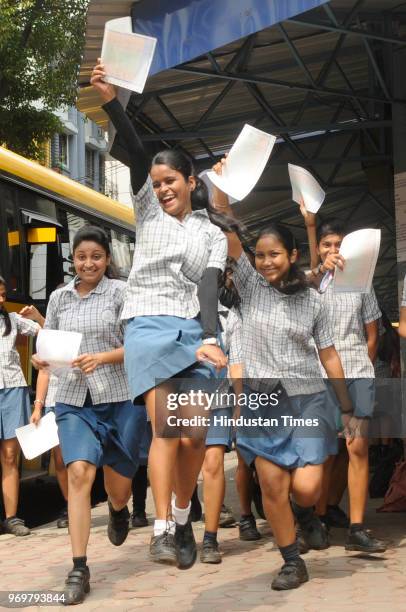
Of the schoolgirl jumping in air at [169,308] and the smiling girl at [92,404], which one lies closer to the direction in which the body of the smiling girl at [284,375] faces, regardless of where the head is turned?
the schoolgirl jumping in air

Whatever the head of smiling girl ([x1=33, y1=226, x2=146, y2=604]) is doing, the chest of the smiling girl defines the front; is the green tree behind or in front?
behind

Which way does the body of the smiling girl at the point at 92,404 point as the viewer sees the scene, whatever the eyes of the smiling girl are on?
toward the camera

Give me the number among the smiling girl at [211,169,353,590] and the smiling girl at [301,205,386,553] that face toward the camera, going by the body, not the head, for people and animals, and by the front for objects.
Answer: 2

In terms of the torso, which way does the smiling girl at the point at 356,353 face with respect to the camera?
toward the camera

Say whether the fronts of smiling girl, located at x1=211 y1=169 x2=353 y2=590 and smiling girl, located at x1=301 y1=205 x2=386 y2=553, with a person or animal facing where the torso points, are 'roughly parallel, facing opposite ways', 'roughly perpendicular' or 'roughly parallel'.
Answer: roughly parallel

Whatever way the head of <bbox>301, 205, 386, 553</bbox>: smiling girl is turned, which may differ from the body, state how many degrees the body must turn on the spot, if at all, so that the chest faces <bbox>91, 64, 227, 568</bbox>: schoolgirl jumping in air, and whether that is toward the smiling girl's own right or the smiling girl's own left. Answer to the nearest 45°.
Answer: approximately 45° to the smiling girl's own right

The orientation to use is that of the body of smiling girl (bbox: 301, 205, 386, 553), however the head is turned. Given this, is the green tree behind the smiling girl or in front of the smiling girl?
behind

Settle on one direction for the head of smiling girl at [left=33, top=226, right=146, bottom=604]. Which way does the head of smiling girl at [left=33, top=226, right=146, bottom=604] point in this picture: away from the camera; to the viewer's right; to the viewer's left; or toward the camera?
toward the camera

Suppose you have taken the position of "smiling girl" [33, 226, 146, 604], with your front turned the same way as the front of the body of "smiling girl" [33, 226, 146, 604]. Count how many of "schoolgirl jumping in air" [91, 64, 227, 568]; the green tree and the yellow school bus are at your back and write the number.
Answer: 2

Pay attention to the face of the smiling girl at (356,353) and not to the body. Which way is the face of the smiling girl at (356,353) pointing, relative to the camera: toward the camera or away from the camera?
toward the camera
